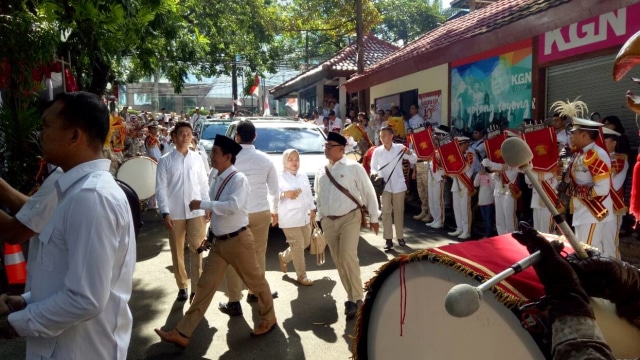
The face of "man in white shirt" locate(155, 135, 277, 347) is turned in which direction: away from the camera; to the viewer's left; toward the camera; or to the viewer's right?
to the viewer's left

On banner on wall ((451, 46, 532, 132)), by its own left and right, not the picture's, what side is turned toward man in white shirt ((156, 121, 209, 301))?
front

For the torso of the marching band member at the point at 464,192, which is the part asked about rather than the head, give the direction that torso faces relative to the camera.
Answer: to the viewer's left

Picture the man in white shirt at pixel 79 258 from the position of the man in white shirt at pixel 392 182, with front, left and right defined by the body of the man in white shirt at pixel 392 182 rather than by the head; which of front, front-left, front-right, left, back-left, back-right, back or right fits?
front

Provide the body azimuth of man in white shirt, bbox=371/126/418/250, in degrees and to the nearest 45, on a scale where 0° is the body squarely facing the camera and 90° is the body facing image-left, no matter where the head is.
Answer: approximately 0°

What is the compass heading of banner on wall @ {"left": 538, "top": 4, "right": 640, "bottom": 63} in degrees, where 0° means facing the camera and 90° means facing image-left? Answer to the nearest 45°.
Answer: approximately 45°

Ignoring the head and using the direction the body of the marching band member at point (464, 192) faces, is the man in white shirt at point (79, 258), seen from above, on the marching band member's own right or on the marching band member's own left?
on the marching band member's own left

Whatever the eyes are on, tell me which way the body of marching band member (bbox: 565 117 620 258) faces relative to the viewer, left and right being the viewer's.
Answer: facing to the left of the viewer
